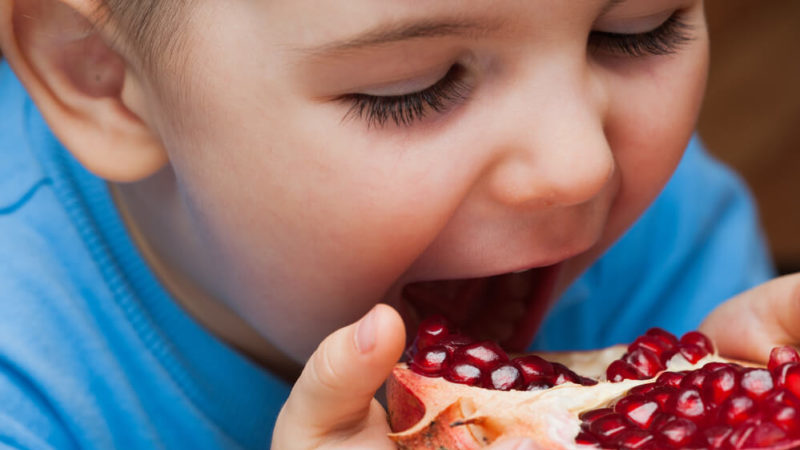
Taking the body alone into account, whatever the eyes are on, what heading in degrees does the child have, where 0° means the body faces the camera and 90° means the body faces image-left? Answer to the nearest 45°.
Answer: approximately 315°
